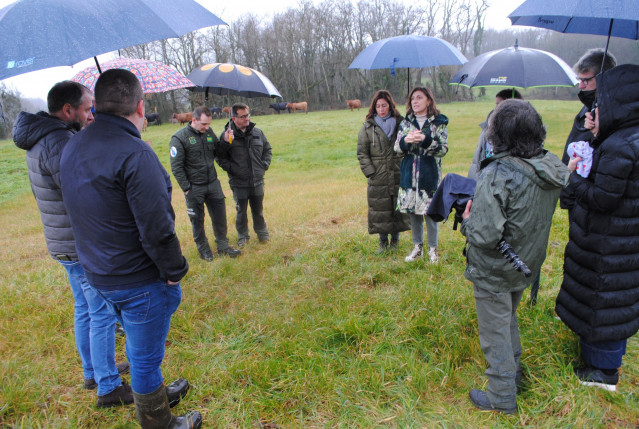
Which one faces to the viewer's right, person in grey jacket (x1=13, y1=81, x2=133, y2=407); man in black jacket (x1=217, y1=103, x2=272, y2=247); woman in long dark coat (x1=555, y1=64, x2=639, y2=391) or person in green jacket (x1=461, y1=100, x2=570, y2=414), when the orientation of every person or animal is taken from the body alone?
person in grey jacket (x1=13, y1=81, x2=133, y2=407)

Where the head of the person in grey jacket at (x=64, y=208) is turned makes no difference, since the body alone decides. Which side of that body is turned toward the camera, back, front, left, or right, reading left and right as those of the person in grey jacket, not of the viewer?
right

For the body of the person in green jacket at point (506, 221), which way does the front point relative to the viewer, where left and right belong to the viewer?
facing away from the viewer and to the left of the viewer

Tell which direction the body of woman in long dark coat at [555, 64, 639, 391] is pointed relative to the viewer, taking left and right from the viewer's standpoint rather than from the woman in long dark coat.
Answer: facing to the left of the viewer

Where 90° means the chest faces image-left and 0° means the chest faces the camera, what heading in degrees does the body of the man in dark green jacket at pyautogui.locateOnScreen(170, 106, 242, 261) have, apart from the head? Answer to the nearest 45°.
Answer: approximately 315°

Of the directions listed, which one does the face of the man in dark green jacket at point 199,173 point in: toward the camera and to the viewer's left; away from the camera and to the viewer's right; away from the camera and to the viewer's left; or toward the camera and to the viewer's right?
toward the camera and to the viewer's right

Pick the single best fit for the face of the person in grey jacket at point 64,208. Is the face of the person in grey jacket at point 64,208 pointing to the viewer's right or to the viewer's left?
to the viewer's right

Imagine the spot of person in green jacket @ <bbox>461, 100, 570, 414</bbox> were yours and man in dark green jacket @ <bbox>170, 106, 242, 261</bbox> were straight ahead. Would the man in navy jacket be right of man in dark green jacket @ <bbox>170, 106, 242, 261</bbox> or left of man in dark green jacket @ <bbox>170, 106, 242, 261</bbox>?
left

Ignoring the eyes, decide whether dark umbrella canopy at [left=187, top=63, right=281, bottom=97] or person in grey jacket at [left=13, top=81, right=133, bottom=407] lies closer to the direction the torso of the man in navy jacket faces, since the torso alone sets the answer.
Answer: the dark umbrella canopy
